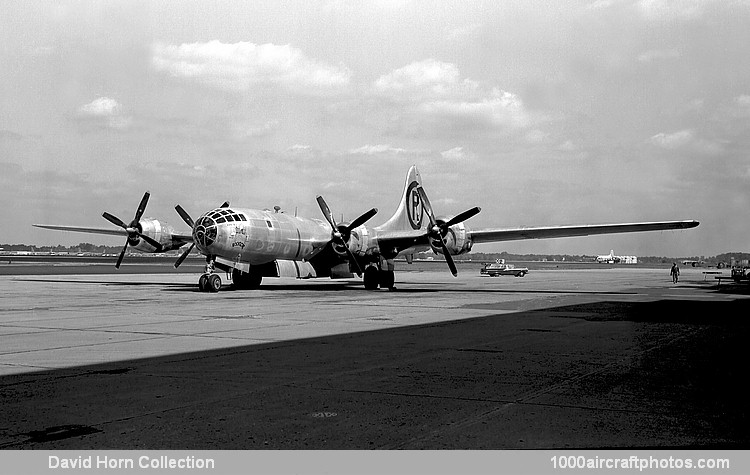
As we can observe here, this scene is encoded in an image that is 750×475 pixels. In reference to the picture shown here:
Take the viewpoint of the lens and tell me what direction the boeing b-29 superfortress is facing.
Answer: facing the viewer and to the left of the viewer
